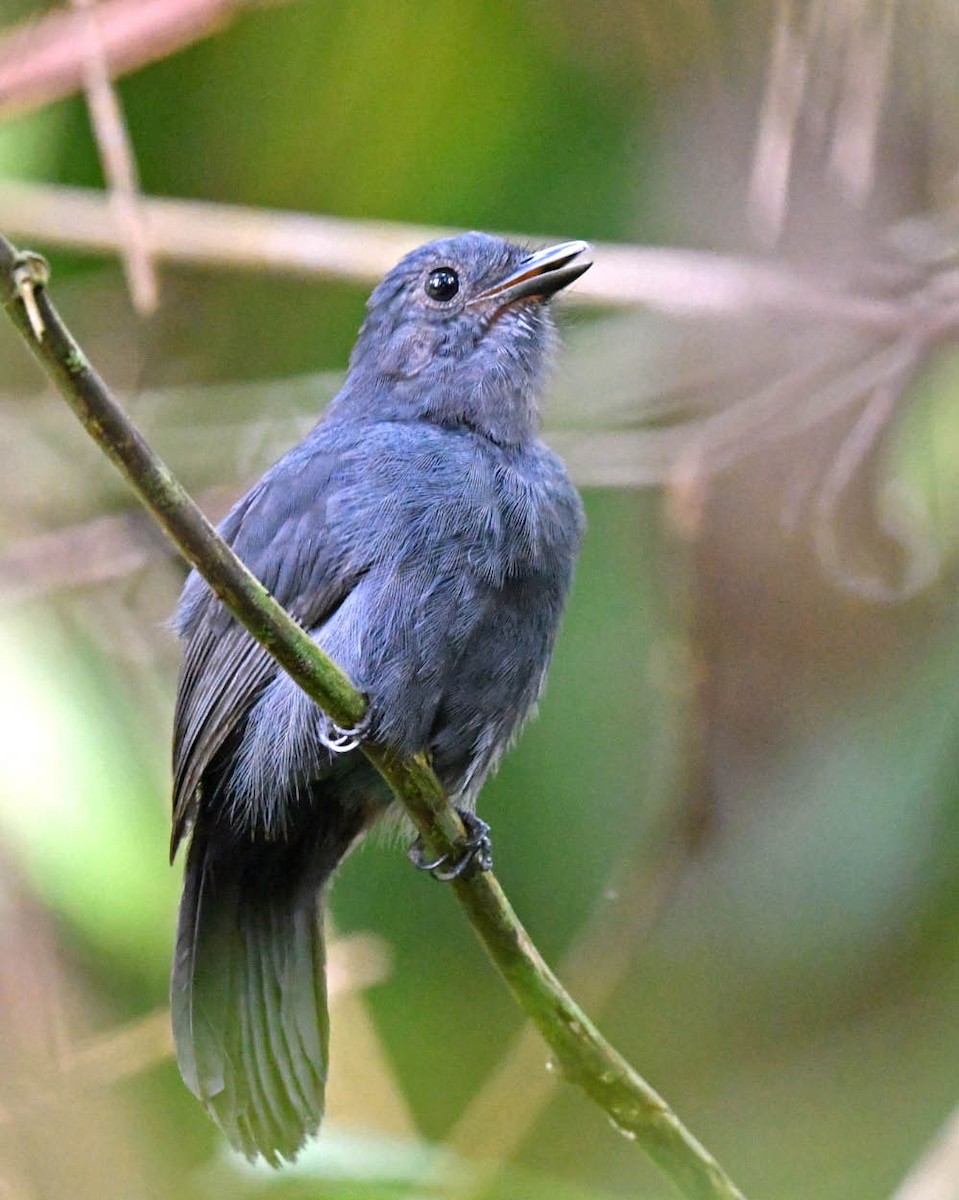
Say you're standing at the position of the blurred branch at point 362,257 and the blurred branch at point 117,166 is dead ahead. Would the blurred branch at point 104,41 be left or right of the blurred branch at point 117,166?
right

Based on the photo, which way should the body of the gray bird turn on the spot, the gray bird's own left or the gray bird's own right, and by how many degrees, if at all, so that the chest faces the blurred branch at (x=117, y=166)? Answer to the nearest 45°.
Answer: approximately 180°

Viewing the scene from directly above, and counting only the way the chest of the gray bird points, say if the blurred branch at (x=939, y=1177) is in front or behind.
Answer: in front

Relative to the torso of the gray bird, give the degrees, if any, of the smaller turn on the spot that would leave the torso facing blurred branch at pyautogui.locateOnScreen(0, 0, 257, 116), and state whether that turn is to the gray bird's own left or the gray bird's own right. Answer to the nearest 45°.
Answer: approximately 180°

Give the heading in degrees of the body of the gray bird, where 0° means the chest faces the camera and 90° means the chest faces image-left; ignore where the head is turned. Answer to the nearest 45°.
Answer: approximately 315°

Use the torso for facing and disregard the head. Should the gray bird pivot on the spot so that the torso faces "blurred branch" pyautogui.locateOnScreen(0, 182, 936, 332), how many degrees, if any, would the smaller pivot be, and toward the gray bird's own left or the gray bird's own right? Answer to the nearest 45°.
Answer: approximately 135° to the gray bird's own left
